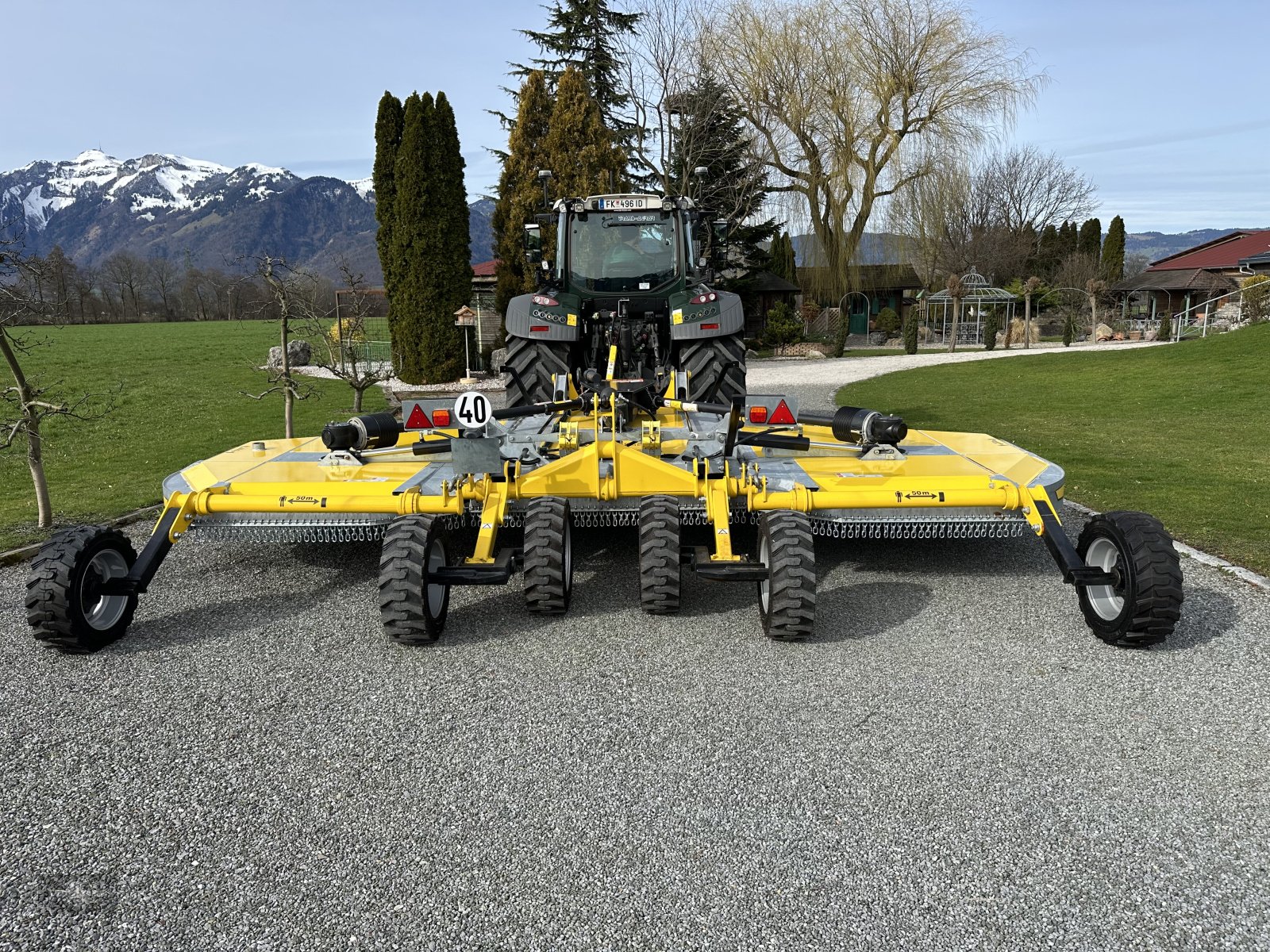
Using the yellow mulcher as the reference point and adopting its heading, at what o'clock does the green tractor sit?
The green tractor is roughly at 12 o'clock from the yellow mulcher.

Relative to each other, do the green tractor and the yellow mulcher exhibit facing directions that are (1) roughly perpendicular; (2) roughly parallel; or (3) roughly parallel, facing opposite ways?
roughly parallel

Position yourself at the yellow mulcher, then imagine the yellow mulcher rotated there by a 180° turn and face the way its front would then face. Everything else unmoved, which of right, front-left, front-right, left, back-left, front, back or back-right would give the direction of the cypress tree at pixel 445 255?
back

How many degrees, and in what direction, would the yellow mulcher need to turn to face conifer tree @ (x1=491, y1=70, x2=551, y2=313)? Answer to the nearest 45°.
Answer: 0° — it already faces it

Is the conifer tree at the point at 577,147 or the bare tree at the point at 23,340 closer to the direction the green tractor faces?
the conifer tree

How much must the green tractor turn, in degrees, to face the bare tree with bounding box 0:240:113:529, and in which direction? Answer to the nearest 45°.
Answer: approximately 135° to its left

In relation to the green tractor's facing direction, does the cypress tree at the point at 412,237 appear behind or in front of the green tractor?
in front

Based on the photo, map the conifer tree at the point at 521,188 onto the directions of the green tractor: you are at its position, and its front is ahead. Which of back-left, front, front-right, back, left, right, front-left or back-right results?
front

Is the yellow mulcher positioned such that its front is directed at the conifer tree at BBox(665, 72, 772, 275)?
yes

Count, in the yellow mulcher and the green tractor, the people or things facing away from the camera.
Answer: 2

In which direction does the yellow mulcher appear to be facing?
away from the camera

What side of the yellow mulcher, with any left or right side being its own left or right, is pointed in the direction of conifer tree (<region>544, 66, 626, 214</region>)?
front

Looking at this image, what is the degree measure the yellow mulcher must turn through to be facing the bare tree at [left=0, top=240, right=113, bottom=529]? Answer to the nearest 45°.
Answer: approximately 45° to its left

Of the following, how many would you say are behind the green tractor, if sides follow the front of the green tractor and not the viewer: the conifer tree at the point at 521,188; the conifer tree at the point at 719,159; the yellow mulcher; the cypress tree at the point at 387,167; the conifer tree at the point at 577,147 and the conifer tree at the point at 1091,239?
1

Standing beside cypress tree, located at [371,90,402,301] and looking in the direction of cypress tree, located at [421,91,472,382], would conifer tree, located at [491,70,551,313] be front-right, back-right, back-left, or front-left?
front-left

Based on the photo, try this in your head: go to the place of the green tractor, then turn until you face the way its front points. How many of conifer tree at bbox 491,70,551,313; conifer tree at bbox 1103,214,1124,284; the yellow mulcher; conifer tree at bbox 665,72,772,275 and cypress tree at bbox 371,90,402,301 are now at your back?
1

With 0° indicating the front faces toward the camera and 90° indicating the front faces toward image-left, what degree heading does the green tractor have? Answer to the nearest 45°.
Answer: approximately 180°

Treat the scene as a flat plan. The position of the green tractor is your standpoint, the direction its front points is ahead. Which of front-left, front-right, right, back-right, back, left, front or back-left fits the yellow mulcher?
back
